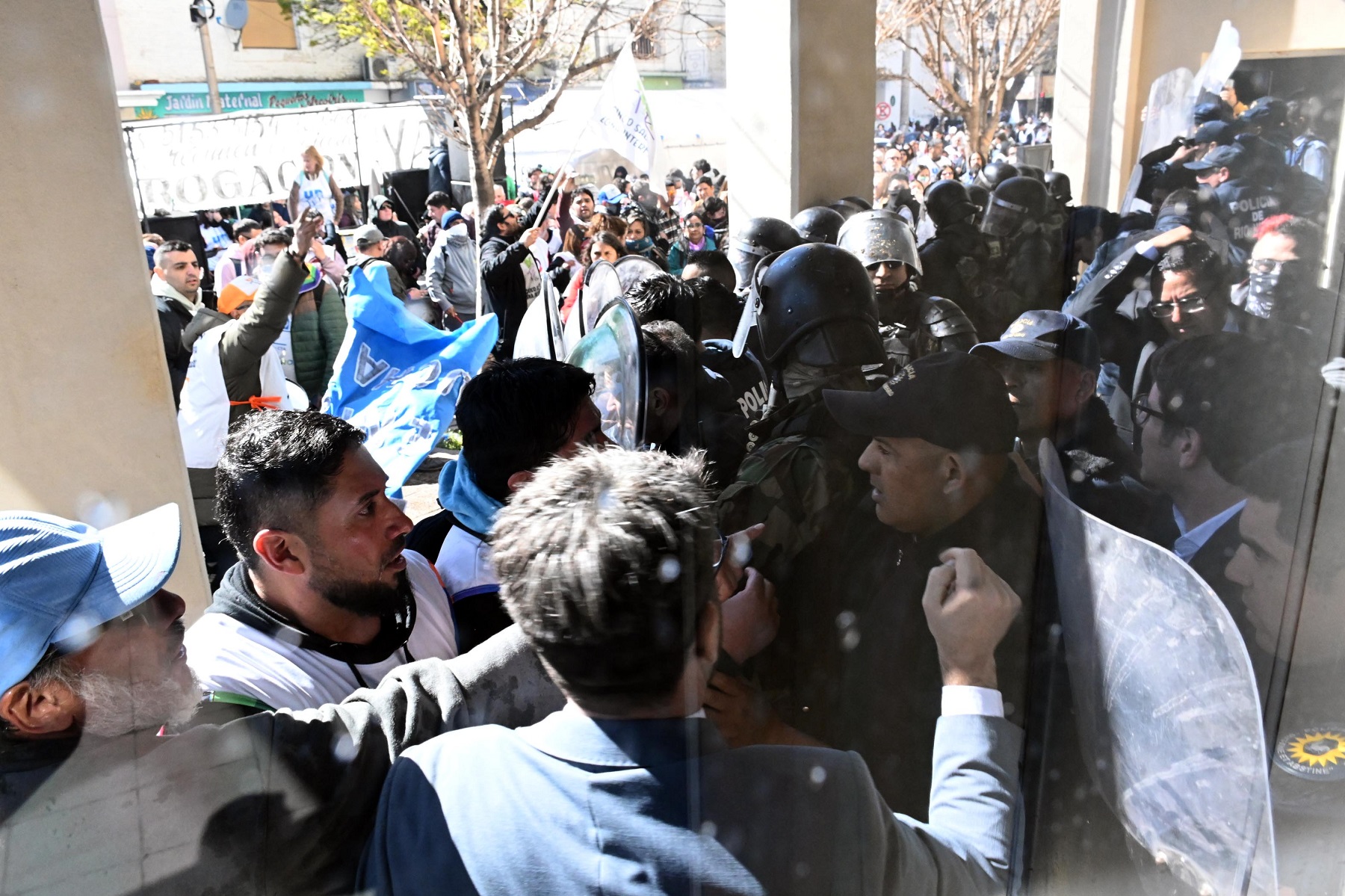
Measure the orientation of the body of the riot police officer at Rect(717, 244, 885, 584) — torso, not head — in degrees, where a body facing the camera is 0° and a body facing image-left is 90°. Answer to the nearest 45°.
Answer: approximately 135°

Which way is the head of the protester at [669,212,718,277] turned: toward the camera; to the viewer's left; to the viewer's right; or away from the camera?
toward the camera

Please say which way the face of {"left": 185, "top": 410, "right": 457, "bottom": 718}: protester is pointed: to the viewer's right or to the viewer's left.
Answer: to the viewer's right

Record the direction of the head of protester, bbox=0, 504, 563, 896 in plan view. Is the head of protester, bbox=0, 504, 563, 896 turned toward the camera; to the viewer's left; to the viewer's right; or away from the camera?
to the viewer's right

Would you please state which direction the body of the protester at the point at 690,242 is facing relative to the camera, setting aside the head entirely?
toward the camera

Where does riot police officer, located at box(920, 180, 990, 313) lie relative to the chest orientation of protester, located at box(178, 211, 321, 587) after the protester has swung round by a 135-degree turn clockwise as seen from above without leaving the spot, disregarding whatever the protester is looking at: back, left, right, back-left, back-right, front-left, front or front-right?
back-left

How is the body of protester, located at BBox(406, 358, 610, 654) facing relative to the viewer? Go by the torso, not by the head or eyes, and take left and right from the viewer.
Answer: facing to the right of the viewer

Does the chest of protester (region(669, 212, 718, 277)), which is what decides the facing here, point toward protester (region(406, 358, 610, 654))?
yes

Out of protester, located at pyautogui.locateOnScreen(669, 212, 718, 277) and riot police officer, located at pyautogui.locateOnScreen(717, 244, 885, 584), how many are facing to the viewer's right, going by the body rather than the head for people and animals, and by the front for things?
0

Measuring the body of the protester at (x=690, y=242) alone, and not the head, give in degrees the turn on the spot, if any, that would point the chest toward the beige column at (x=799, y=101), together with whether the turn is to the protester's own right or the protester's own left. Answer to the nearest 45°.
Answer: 0° — they already face it

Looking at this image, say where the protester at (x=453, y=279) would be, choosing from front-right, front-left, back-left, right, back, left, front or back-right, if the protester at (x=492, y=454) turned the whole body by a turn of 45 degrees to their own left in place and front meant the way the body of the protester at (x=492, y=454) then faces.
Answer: front-left

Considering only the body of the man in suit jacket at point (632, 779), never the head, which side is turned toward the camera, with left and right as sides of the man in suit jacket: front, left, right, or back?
back

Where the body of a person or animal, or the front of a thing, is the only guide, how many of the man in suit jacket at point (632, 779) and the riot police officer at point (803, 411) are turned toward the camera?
0

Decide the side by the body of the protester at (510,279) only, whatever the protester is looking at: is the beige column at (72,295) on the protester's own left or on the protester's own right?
on the protester's own right
